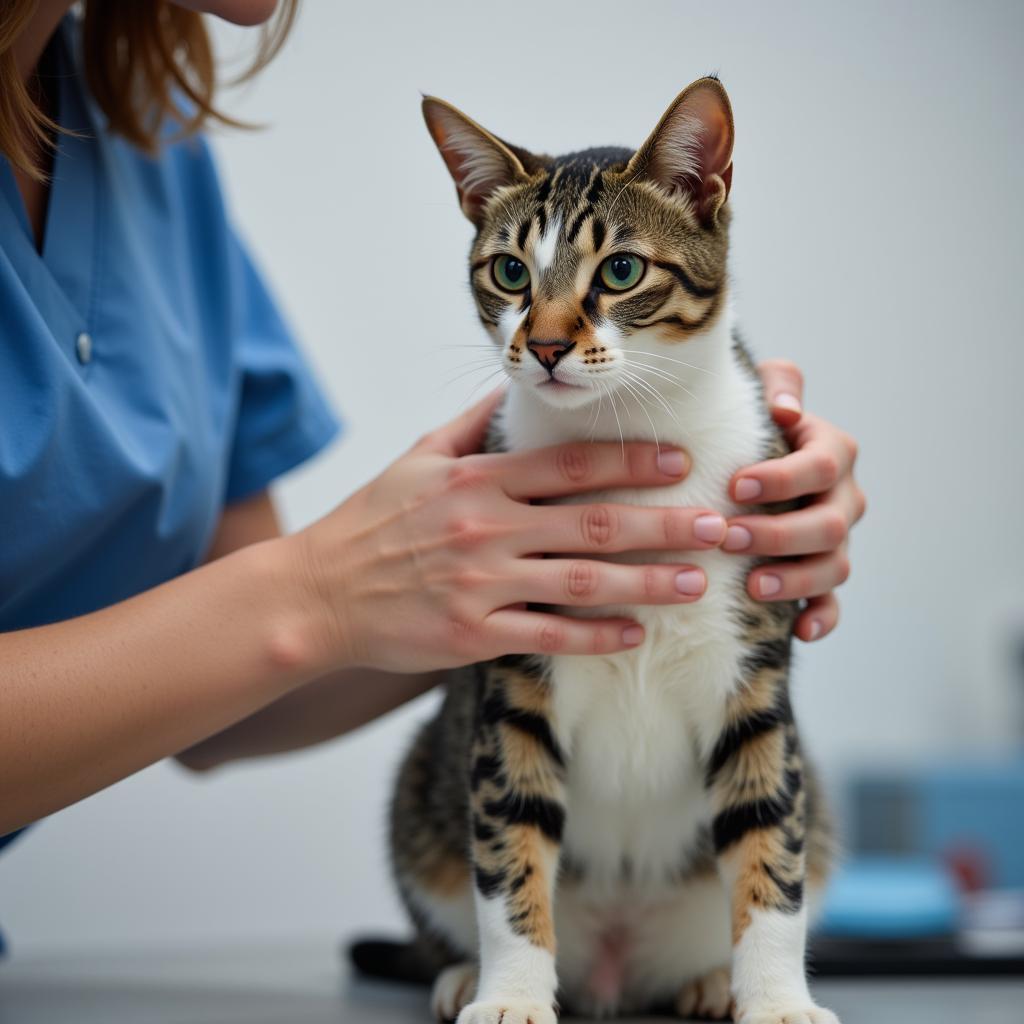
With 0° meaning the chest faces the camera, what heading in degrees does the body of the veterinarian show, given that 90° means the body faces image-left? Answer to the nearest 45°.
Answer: approximately 315°

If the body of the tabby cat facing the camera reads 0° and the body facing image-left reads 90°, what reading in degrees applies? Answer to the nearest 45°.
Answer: approximately 0°

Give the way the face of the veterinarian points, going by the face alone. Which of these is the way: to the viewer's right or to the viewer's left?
to the viewer's right
